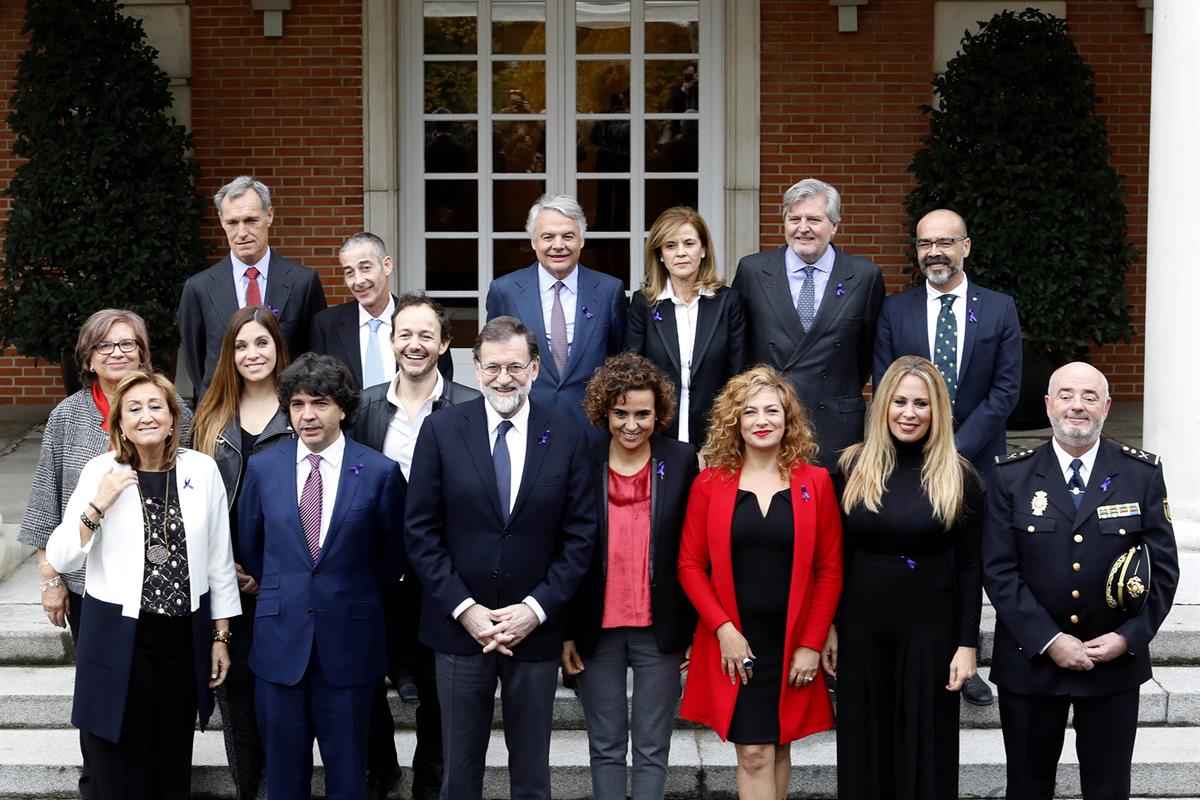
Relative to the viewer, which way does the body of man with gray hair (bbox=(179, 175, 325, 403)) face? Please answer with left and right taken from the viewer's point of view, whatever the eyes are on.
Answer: facing the viewer

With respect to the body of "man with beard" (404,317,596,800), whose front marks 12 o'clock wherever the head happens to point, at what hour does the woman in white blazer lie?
The woman in white blazer is roughly at 3 o'clock from the man with beard.

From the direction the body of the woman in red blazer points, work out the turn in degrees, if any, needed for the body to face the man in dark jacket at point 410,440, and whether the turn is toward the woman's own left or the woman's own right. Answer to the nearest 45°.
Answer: approximately 90° to the woman's own right

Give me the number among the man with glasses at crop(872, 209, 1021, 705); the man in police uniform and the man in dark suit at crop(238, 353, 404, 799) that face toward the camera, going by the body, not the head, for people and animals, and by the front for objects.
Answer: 3

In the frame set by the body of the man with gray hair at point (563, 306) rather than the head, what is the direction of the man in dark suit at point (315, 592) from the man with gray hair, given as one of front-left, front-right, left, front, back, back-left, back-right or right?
front-right

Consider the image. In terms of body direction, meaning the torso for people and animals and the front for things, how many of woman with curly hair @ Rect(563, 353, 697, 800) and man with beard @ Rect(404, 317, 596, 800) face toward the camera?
2

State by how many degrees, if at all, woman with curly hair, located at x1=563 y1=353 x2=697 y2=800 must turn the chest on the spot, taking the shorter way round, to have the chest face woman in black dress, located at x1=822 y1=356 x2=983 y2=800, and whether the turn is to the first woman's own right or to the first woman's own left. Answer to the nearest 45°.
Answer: approximately 90° to the first woman's own left

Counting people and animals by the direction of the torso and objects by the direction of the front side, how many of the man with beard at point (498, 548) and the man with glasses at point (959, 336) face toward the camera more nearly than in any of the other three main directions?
2

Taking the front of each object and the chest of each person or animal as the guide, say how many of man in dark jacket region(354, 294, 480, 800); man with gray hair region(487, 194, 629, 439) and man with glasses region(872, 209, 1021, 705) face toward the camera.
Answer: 3

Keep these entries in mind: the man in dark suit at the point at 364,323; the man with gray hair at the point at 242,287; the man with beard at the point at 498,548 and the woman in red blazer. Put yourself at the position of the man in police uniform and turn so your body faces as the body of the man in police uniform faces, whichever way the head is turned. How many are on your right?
4

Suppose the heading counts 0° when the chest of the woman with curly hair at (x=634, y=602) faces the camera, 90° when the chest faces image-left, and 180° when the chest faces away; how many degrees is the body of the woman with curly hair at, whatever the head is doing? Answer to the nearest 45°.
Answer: approximately 0°
